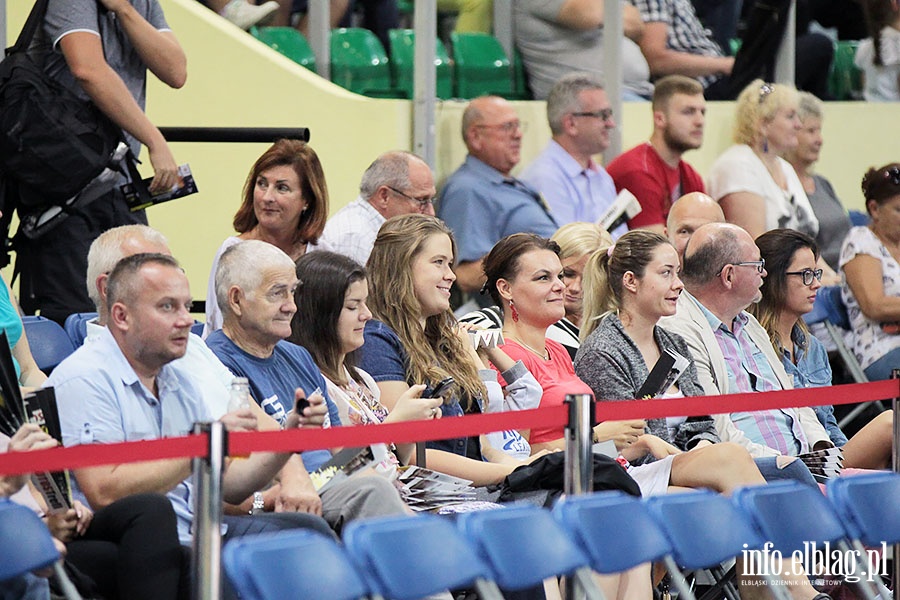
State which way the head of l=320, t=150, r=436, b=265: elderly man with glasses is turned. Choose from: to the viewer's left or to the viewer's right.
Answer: to the viewer's right

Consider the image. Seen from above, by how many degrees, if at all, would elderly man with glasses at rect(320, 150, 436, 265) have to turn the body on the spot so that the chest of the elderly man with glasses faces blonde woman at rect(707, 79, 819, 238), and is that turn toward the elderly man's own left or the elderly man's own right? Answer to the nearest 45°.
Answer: approximately 45° to the elderly man's own left

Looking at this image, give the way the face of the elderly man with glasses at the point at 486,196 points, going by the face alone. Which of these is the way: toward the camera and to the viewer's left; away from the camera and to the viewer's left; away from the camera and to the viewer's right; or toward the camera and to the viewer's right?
toward the camera and to the viewer's right

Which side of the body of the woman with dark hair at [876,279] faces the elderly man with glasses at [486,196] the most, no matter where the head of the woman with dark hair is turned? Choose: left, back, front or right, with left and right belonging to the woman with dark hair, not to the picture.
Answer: right

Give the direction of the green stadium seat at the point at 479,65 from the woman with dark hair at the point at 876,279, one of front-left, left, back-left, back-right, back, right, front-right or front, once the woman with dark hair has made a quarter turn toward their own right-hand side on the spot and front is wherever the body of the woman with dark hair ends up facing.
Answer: front-right

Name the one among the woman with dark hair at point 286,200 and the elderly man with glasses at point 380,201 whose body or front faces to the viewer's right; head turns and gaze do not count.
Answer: the elderly man with glasses

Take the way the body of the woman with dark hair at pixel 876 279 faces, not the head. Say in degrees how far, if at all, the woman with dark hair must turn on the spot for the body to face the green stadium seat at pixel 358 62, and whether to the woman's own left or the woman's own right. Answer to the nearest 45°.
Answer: approximately 135° to the woman's own right
